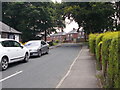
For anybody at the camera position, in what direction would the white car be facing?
facing away from the viewer and to the right of the viewer
